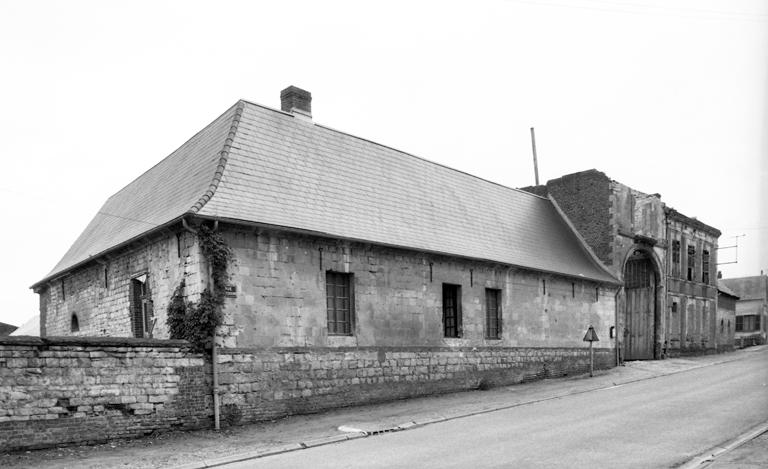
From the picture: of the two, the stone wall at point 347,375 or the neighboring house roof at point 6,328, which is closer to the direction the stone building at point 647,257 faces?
the stone wall

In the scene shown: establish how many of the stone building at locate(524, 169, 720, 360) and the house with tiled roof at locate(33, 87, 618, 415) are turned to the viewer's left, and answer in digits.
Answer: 0

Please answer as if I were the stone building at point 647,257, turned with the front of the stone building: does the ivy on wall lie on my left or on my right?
on my right

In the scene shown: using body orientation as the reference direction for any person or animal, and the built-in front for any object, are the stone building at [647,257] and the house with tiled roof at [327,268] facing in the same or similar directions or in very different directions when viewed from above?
same or similar directions
